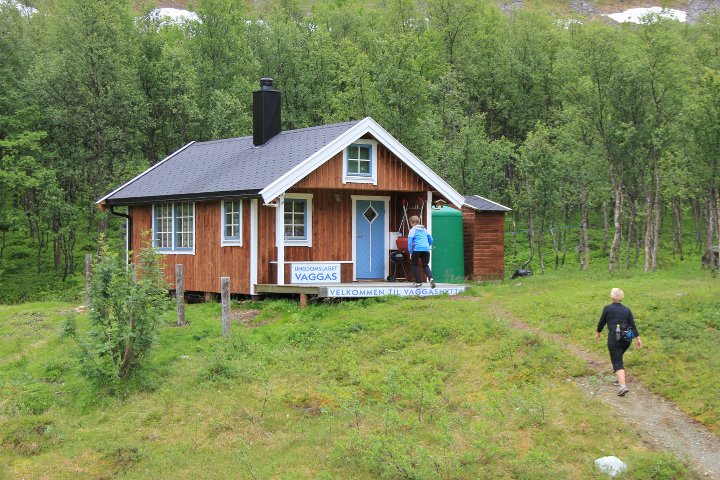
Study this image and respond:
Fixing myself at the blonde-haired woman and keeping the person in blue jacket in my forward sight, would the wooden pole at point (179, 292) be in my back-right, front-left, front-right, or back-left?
front-left

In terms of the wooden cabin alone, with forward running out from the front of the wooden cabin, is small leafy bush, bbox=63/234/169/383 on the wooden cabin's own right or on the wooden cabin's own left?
on the wooden cabin's own right

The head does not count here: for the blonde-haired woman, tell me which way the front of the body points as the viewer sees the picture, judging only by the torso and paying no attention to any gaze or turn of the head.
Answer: away from the camera

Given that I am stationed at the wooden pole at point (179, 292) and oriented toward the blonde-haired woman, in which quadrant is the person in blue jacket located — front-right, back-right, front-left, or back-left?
front-left

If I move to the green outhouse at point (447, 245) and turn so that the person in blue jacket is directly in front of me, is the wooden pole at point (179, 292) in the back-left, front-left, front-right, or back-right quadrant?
front-right

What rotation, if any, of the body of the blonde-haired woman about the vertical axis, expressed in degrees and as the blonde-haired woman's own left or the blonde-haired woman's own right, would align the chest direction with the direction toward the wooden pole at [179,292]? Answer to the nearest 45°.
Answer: approximately 90° to the blonde-haired woman's own left

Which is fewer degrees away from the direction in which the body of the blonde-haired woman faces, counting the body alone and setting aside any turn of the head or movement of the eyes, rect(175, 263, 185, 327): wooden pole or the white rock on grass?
the wooden pole

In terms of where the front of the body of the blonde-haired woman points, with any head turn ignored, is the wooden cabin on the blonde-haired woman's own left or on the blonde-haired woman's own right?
on the blonde-haired woman's own left

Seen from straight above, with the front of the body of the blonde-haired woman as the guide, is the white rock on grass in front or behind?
behind

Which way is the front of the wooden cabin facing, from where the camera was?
facing the viewer and to the right of the viewer

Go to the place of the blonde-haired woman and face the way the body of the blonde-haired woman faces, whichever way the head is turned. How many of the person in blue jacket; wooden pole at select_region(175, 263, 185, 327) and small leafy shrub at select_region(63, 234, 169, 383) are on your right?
0

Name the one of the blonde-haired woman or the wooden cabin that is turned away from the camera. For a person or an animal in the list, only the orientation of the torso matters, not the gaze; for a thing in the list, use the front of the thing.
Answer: the blonde-haired woman

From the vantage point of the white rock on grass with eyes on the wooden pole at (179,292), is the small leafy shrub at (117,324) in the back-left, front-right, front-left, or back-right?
front-left

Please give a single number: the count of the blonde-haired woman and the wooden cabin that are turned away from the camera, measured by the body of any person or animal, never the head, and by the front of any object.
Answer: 1

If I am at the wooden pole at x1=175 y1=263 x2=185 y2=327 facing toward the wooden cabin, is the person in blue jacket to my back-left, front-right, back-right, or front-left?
front-right

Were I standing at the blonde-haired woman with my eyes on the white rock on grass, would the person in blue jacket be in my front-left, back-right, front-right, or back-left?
back-right
